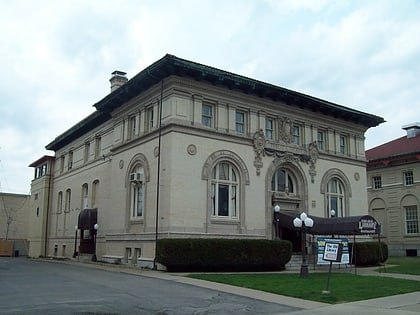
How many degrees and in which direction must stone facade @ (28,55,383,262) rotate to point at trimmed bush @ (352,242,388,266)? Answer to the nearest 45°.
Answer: approximately 45° to its left

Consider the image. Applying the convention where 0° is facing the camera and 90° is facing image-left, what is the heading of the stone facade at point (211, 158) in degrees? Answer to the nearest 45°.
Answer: approximately 315°
